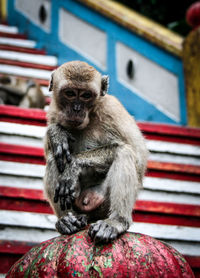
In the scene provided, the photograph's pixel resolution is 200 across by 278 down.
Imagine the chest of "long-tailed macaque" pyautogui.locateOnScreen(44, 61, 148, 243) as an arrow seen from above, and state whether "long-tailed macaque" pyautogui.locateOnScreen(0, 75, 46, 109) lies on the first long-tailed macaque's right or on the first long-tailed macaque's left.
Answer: on the first long-tailed macaque's right

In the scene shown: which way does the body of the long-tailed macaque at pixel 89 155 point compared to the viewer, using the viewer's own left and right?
facing the viewer and to the left of the viewer
